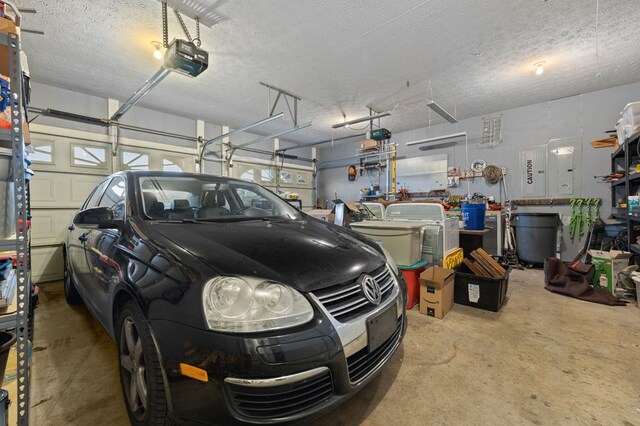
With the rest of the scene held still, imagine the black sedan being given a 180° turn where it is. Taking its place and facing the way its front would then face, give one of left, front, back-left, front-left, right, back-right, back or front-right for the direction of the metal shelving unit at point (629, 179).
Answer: back-right

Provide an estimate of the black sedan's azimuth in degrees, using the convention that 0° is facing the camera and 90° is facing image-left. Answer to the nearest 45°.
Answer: approximately 315°

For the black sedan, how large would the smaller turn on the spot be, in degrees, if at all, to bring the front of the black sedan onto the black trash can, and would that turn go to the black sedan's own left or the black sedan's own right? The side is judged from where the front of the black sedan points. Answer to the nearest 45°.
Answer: approximately 45° to the black sedan's own left

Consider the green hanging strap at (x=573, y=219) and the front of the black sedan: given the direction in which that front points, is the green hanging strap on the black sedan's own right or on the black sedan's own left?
on the black sedan's own left

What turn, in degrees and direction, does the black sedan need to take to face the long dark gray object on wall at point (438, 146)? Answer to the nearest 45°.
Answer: approximately 90° to its left

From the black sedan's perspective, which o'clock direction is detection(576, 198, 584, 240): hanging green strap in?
The hanging green strap is roughly at 10 o'clock from the black sedan.

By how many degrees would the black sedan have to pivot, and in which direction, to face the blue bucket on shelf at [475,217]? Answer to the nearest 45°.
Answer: approximately 90° to its left

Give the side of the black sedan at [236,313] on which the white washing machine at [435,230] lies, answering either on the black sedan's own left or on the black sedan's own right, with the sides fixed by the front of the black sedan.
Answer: on the black sedan's own left

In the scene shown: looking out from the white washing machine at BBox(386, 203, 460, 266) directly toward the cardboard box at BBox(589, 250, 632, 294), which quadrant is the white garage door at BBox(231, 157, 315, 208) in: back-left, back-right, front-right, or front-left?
back-left
